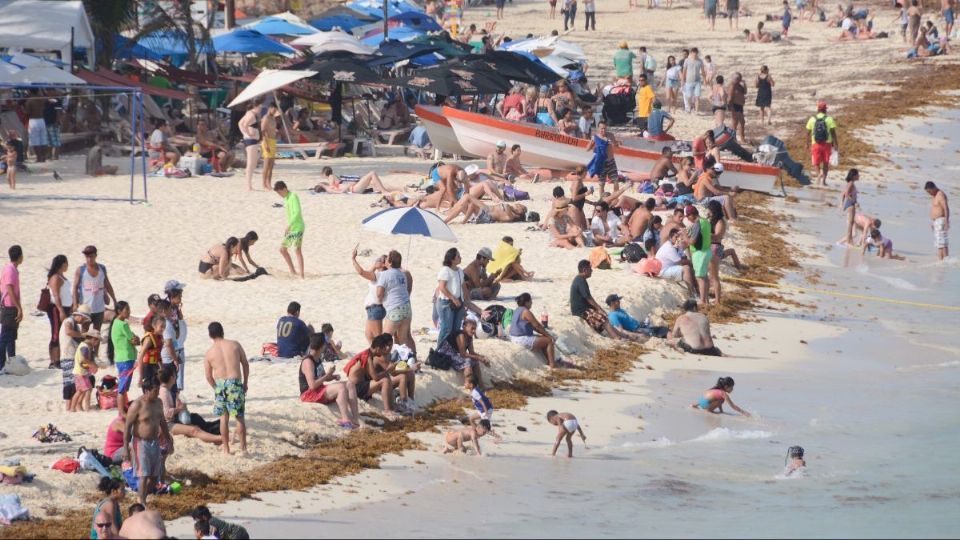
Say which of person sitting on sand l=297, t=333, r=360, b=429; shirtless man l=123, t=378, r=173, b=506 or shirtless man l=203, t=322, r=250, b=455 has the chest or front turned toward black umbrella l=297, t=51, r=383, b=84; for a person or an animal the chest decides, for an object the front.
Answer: shirtless man l=203, t=322, r=250, b=455

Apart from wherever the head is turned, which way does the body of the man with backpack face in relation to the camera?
away from the camera

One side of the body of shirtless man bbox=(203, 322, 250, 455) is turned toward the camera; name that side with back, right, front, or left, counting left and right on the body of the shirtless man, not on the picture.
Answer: back

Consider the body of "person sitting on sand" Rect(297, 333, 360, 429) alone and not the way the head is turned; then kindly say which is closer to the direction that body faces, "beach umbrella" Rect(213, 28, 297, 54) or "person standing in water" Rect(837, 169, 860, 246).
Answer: the person standing in water

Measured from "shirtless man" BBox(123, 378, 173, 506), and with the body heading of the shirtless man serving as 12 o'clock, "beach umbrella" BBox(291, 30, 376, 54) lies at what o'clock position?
The beach umbrella is roughly at 8 o'clock from the shirtless man.

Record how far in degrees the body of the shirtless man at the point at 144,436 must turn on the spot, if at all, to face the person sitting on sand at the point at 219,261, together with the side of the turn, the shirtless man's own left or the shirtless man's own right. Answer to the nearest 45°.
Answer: approximately 135° to the shirtless man's own left

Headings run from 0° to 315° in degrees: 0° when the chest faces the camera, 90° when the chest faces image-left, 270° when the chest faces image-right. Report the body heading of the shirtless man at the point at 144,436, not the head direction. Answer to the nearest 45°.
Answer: approximately 315°
